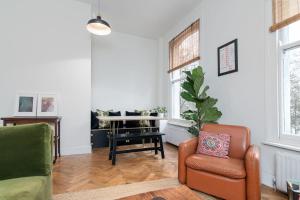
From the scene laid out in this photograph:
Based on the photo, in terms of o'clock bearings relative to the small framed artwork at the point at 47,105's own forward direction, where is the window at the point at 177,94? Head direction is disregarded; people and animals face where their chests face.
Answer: The window is roughly at 9 o'clock from the small framed artwork.

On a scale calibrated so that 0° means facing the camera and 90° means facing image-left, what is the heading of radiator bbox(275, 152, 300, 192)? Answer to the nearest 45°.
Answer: approximately 45°

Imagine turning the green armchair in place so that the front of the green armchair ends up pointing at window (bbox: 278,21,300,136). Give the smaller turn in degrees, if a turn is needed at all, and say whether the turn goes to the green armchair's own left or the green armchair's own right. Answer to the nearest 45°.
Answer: approximately 90° to the green armchair's own left

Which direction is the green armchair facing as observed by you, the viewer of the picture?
facing the viewer

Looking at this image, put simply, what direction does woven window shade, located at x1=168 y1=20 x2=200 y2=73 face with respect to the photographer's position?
facing the viewer and to the left of the viewer

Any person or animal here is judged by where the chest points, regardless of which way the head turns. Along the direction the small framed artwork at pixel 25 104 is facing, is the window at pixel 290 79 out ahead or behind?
ahead

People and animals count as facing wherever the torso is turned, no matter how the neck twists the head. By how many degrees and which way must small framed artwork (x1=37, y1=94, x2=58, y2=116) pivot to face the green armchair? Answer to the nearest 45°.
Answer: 0° — it already faces it

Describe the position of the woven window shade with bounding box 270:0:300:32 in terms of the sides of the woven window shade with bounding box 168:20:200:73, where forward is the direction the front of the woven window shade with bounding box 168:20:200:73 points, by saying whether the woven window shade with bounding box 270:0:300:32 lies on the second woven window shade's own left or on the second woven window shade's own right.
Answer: on the second woven window shade's own left

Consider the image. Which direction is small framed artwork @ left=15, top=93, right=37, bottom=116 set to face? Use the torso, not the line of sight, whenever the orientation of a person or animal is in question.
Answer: toward the camera

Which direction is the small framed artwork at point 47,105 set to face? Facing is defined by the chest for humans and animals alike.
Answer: toward the camera

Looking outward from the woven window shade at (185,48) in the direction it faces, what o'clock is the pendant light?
The pendant light is roughly at 12 o'clock from the woven window shade.

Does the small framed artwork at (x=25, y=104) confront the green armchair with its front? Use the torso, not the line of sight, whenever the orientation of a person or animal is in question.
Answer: yes
